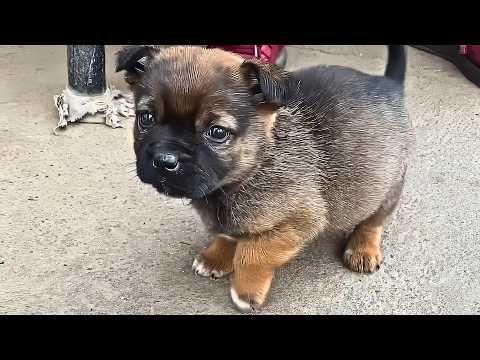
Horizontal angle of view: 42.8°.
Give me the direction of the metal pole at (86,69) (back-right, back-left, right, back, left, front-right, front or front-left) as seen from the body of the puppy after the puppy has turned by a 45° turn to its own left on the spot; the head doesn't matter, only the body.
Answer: back-right

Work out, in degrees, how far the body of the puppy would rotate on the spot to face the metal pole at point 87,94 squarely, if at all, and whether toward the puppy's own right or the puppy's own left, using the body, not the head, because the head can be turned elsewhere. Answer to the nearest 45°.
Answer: approximately 90° to the puppy's own right

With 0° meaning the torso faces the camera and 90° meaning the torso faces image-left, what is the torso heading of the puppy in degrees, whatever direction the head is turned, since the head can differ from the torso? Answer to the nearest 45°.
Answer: approximately 45°
